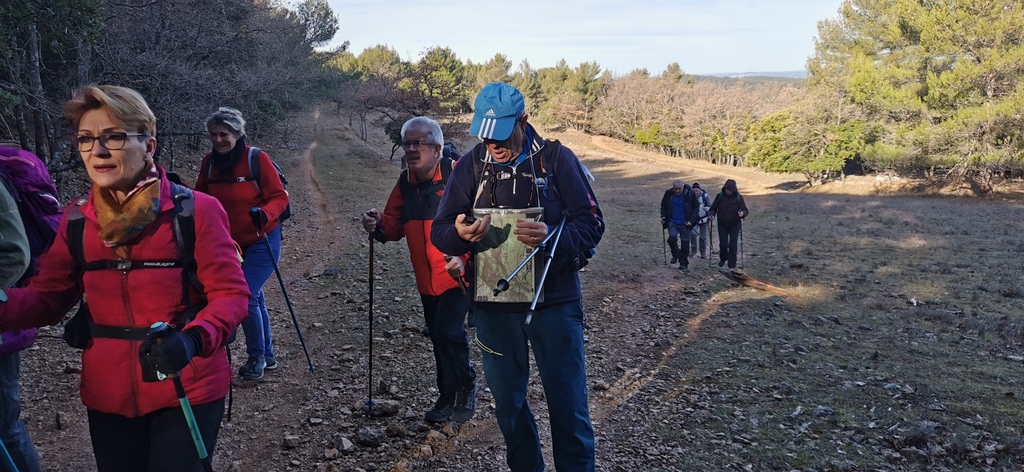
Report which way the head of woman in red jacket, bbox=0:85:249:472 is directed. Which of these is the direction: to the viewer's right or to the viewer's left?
to the viewer's left

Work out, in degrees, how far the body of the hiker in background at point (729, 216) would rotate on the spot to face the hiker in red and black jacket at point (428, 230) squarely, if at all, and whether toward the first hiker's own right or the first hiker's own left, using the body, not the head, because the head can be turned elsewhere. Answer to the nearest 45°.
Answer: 0° — they already face them

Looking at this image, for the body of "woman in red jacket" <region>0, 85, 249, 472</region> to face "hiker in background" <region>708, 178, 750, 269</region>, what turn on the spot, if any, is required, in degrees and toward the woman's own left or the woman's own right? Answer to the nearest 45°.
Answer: approximately 180°

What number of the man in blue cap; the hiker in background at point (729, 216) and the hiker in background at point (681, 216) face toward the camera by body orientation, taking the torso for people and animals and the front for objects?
3

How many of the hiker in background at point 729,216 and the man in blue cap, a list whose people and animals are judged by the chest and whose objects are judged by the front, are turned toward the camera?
2

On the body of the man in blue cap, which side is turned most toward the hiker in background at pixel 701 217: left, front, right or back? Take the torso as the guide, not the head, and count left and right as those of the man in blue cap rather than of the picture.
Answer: back

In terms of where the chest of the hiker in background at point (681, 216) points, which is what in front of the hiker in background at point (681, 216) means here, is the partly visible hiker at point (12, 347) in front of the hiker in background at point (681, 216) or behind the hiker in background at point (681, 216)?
in front

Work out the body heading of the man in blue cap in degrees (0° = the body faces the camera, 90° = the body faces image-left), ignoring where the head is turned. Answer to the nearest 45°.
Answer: approximately 0°

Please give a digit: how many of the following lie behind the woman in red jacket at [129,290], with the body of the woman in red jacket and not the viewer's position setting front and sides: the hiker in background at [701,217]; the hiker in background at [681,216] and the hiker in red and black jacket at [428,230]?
3

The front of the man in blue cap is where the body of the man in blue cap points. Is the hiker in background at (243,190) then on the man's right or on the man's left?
on the man's right

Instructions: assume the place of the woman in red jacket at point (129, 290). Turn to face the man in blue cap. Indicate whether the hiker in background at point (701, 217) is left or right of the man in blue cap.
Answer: left

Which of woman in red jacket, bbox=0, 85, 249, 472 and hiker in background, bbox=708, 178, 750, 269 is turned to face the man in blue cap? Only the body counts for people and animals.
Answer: the hiker in background

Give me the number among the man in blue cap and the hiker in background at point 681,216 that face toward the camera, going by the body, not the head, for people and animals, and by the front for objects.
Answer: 2

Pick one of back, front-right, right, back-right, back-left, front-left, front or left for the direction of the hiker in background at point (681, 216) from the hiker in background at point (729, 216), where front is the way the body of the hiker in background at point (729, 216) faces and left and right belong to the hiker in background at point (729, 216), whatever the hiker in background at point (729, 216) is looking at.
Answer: right

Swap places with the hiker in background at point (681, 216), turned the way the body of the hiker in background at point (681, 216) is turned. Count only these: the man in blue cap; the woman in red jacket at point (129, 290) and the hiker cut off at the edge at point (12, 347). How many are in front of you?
3
